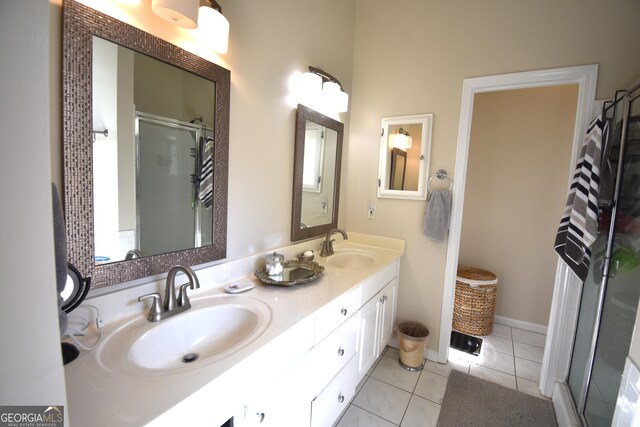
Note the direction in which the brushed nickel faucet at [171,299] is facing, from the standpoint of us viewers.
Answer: facing the viewer and to the right of the viewer

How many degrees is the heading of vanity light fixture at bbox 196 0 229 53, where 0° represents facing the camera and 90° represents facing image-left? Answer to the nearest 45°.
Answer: approximately 315°

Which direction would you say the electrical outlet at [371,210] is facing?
toward the camera

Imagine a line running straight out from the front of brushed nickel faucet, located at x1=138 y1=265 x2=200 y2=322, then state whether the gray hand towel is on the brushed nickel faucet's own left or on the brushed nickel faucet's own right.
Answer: on the brushed nickel faucet's own left

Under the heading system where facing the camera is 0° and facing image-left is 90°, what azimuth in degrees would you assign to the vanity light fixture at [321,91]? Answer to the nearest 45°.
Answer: approximately 315°

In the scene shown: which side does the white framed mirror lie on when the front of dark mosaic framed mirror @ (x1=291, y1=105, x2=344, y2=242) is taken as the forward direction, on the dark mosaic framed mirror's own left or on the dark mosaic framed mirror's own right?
on the dark mosaic framed mirror's own left

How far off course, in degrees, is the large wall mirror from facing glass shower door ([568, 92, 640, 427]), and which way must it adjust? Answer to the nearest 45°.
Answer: approximately 45° to its left
